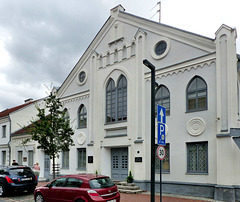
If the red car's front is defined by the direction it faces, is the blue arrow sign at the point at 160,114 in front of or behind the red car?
behind

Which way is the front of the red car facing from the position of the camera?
facing away from the viewer and to the left of the viewer

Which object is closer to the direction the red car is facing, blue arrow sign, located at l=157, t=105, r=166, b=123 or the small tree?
the small tree

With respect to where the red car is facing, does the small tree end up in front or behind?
in front
